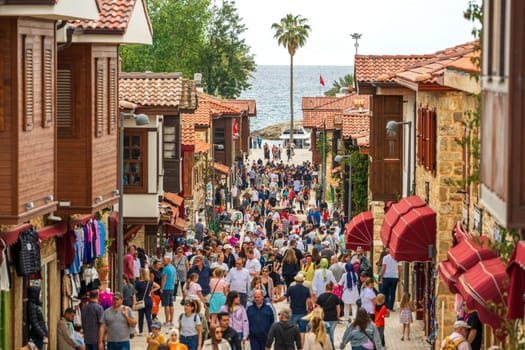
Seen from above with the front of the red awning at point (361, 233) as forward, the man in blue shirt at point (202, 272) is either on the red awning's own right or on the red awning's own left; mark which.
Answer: on the red awning's own left

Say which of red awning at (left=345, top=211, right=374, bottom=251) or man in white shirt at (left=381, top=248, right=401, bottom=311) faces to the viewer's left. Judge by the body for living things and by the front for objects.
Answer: the red awning

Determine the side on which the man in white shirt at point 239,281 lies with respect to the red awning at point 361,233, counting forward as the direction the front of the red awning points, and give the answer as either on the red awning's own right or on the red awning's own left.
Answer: on the red awning's own left

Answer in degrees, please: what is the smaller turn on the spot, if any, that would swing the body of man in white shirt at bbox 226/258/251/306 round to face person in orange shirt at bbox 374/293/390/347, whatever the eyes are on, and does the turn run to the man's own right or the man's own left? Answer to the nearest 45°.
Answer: approximately 45° to the man's own left

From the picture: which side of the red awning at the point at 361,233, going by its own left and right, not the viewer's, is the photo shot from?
left

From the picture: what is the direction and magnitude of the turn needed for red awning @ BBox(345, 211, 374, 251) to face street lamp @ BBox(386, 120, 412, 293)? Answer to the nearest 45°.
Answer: approximately 90° to its left
